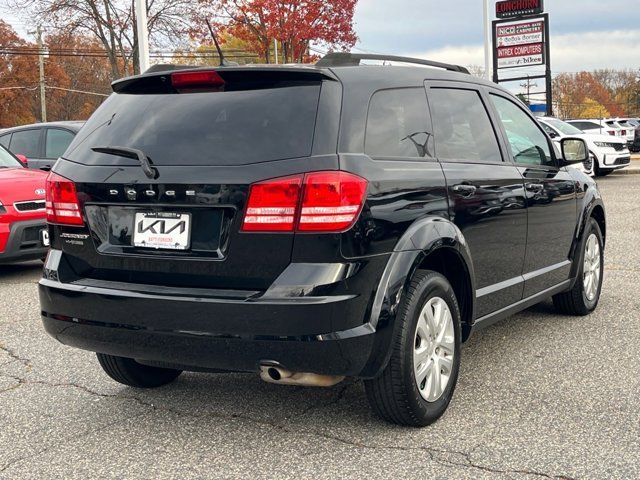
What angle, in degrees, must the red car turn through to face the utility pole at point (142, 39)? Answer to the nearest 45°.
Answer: approximately 135° to its left

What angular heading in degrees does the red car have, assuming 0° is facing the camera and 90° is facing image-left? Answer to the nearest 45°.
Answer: approximately 315°

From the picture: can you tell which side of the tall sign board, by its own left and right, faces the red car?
front

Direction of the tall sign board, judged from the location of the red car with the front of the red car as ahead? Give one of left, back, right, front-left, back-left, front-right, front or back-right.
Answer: left

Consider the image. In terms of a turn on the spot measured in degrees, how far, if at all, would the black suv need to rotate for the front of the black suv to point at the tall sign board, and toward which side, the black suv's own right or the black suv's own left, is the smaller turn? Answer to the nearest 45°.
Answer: approximately 45° to the black suv's own left

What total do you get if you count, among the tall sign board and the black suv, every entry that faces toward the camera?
1

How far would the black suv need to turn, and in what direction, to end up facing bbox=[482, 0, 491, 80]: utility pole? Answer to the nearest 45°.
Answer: approximately 45° to its left

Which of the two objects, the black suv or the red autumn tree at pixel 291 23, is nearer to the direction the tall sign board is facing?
the black suv

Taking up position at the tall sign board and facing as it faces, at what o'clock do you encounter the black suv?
The black suv is roughly at 12 o'clock from the tall sign board.

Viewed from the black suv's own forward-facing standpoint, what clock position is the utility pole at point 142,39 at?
The utility pole is roughly at 10 o'clock from the black suv.

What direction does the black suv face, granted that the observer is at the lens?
facing away from the viewer and to the right of the viewer

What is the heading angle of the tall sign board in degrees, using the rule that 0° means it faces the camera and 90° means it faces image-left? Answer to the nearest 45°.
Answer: approximately 0°

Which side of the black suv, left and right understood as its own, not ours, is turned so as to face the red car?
left

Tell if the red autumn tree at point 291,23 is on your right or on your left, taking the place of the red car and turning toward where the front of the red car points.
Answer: on your left
